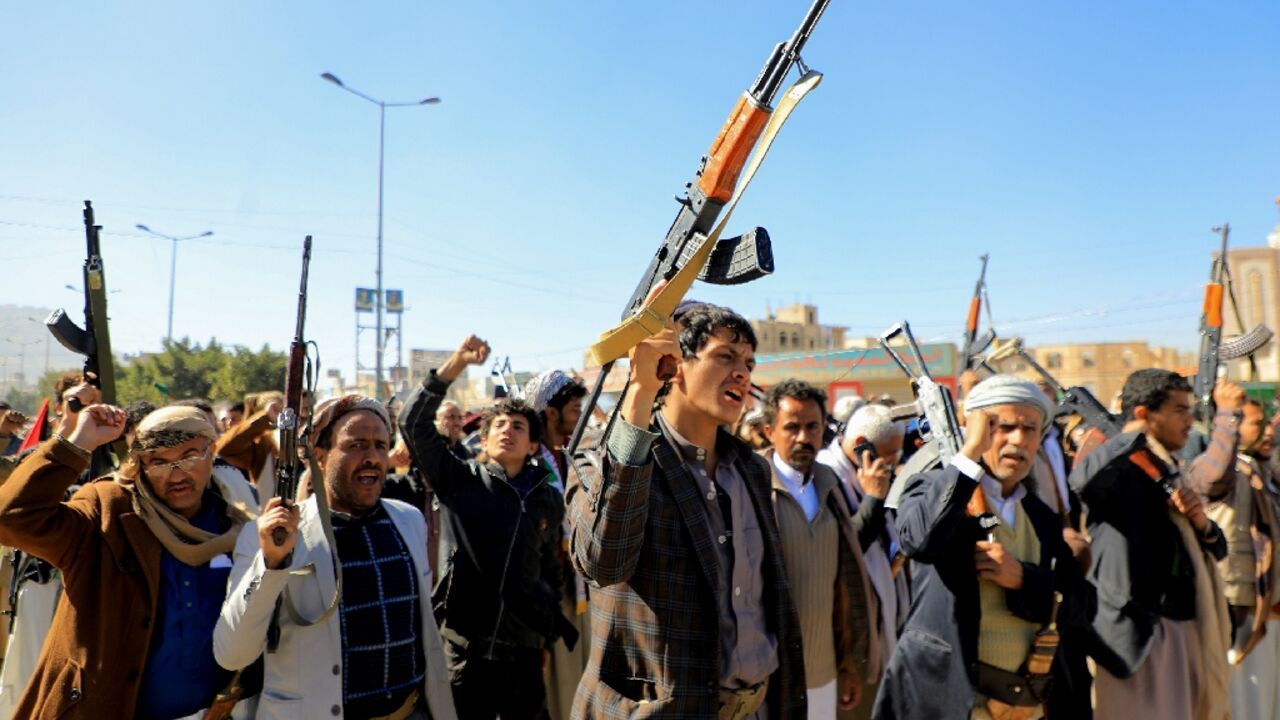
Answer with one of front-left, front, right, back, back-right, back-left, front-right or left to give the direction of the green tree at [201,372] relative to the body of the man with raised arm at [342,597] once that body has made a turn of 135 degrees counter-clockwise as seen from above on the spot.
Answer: front

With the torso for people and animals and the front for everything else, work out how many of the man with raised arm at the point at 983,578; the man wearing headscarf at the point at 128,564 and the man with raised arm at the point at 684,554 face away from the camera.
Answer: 0

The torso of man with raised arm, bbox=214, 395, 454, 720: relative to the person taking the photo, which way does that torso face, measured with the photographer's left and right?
facing the viewer and to the right of the viewer

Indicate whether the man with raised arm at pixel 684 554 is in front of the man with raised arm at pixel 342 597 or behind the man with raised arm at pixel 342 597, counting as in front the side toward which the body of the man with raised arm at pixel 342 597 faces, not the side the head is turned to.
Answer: in front

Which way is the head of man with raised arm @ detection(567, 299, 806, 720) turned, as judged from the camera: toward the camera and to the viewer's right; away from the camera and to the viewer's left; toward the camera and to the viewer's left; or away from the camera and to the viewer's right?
toward the camera and to the viewer's right

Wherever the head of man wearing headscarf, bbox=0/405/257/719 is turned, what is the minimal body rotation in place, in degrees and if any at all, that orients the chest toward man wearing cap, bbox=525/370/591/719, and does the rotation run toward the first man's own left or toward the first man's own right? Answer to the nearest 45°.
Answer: approximately 90° to the first man's own left

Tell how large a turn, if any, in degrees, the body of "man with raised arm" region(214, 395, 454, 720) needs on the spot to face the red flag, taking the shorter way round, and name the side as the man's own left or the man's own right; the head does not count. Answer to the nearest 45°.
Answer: approximately 180°

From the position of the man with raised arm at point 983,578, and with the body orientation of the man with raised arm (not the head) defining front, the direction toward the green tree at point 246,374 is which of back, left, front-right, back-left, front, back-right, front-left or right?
back

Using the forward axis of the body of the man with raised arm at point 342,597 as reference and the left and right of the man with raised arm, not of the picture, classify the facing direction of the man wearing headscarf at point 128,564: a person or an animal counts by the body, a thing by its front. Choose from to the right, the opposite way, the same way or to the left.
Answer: the same way

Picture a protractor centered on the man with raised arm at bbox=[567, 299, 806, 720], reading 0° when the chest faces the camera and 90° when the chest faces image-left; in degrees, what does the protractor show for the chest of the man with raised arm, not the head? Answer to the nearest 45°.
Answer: approximately 315°

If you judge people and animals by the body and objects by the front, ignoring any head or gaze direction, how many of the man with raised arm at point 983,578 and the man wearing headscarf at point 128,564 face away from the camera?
0

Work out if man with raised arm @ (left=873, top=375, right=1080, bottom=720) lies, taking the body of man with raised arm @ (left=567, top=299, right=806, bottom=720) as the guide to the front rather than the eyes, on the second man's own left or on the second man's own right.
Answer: on the second man's own left

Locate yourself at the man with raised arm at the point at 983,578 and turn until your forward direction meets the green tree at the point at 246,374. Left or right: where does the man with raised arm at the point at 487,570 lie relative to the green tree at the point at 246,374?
left
